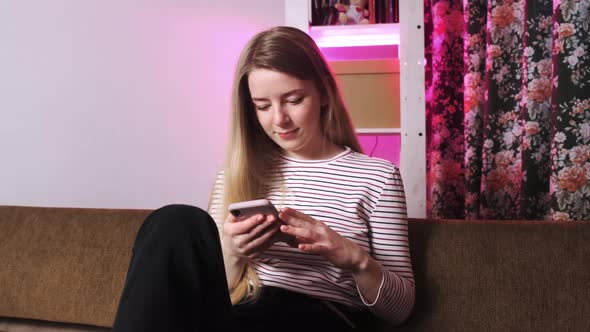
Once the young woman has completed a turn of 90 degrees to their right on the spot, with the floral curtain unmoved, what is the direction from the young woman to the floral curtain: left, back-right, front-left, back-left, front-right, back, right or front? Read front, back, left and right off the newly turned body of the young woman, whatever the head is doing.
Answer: right

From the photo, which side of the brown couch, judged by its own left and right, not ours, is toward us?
front

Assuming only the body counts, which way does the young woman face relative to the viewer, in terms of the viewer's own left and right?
facing the viewer and to the left of the viewer

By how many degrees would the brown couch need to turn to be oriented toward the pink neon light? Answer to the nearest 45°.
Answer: approximately 180°

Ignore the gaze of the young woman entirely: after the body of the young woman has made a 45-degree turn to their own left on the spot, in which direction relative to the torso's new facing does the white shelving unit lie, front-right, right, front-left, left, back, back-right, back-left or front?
back-left

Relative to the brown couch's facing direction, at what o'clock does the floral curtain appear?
The floral curtain is roughly at 7 o'clock from the brown couch.
